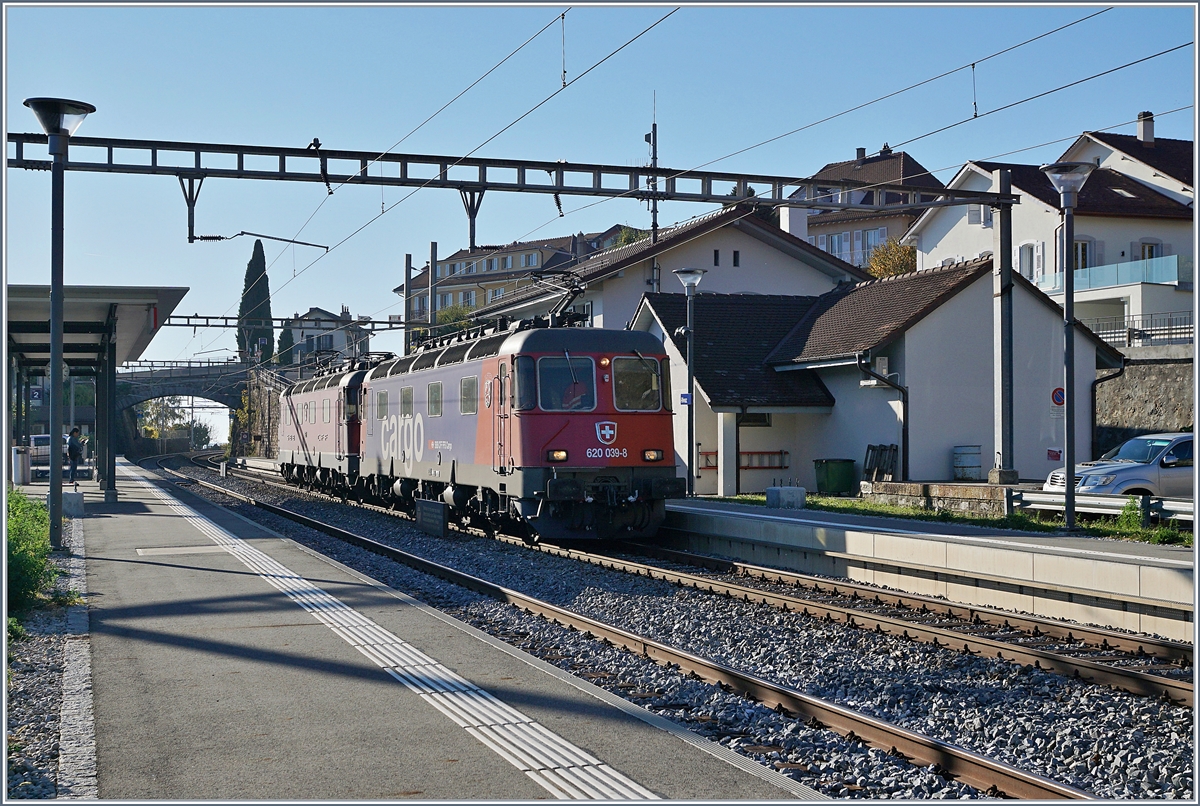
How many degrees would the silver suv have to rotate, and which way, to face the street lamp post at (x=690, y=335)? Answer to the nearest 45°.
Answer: approximately 45° to its right

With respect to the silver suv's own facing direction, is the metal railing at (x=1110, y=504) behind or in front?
in front

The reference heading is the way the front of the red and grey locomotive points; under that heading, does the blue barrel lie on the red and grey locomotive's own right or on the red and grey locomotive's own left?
on the red and grey locomotive's own left

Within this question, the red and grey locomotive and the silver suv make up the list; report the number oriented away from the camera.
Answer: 0

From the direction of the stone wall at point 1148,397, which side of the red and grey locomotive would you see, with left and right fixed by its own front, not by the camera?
left

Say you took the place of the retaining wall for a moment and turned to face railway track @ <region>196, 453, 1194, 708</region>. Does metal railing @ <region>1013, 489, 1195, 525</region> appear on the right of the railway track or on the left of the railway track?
left

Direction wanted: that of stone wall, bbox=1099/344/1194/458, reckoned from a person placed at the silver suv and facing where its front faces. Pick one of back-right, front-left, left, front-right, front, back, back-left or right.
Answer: back-right

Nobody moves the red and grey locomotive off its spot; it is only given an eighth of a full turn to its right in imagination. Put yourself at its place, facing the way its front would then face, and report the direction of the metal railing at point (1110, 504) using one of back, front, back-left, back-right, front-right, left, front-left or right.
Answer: left

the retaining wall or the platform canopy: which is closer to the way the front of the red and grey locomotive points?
the retaining wall

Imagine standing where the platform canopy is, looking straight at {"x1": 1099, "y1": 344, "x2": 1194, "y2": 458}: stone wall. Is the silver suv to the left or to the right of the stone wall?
right

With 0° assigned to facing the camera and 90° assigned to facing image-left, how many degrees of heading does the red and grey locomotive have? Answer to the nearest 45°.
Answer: approximately 315°
